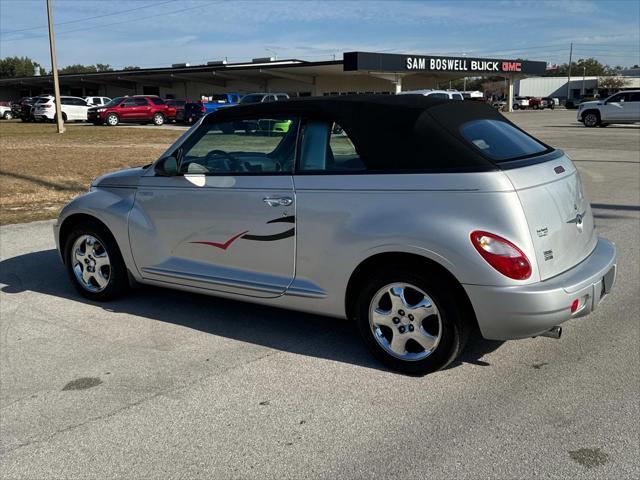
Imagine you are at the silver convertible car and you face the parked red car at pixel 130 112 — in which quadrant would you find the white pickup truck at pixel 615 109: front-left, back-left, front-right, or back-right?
front-right

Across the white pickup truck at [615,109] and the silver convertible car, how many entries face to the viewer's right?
0

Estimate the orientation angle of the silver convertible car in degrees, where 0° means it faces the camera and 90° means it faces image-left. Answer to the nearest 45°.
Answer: approximately 135°

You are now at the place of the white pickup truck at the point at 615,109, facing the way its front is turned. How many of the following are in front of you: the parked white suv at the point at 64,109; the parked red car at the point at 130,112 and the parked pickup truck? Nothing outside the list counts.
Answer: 3

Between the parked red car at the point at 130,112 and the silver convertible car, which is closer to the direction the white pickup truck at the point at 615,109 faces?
the parked red car

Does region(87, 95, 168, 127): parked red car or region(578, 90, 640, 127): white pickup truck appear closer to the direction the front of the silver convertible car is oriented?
the parked red car

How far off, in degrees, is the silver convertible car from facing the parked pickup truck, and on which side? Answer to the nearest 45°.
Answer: approximately 45° to its right

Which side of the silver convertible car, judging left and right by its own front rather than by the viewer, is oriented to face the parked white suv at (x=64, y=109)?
front

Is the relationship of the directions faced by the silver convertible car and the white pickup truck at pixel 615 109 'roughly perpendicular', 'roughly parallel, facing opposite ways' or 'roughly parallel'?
roughly parallel

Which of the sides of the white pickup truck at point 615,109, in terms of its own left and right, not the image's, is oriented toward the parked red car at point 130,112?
front

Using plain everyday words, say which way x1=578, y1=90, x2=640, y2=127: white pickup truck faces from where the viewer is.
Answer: facing to the left of the viewer
